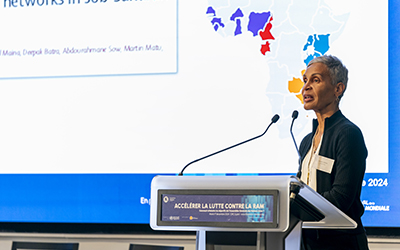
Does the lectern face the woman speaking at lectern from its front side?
no

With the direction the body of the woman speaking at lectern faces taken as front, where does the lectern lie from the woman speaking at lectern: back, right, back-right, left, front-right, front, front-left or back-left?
front-left

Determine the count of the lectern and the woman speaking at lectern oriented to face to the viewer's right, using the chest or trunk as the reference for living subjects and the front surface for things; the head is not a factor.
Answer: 0

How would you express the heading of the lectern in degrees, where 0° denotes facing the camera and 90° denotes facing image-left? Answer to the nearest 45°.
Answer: approximately 45°

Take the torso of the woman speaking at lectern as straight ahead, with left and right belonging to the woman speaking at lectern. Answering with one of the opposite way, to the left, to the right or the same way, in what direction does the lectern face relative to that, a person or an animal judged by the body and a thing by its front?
the same way
